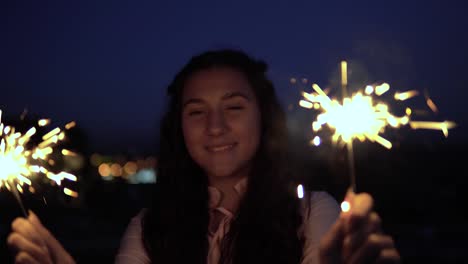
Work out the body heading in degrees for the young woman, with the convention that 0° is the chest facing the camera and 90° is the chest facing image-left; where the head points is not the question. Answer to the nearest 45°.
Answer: approximately 0°
